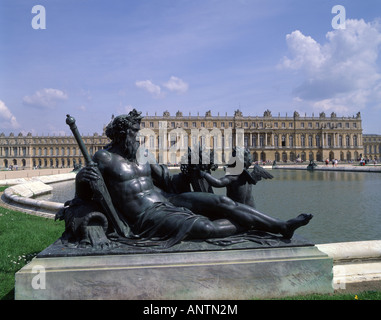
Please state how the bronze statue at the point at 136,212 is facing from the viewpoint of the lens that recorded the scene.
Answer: facing the viewer and to the right of the viewer
